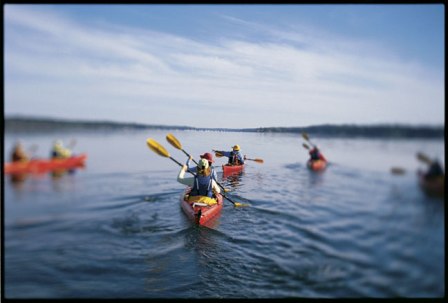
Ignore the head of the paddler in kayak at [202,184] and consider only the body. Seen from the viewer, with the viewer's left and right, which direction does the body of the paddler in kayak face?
facing away from the viewer

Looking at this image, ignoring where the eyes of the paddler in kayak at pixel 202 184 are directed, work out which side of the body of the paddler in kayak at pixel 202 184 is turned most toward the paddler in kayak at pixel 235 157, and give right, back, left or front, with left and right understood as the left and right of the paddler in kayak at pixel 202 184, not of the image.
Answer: front

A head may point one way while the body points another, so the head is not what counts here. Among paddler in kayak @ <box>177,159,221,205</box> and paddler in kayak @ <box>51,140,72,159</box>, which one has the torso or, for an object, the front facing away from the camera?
paddler in kayak @ <box>177,159,221,205</box>

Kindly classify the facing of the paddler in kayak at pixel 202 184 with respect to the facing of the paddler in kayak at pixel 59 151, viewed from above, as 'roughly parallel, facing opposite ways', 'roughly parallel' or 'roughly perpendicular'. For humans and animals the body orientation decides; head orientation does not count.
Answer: roughly perpendicular

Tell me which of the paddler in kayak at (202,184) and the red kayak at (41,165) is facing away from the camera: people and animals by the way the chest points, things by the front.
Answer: the paddler in kayak
